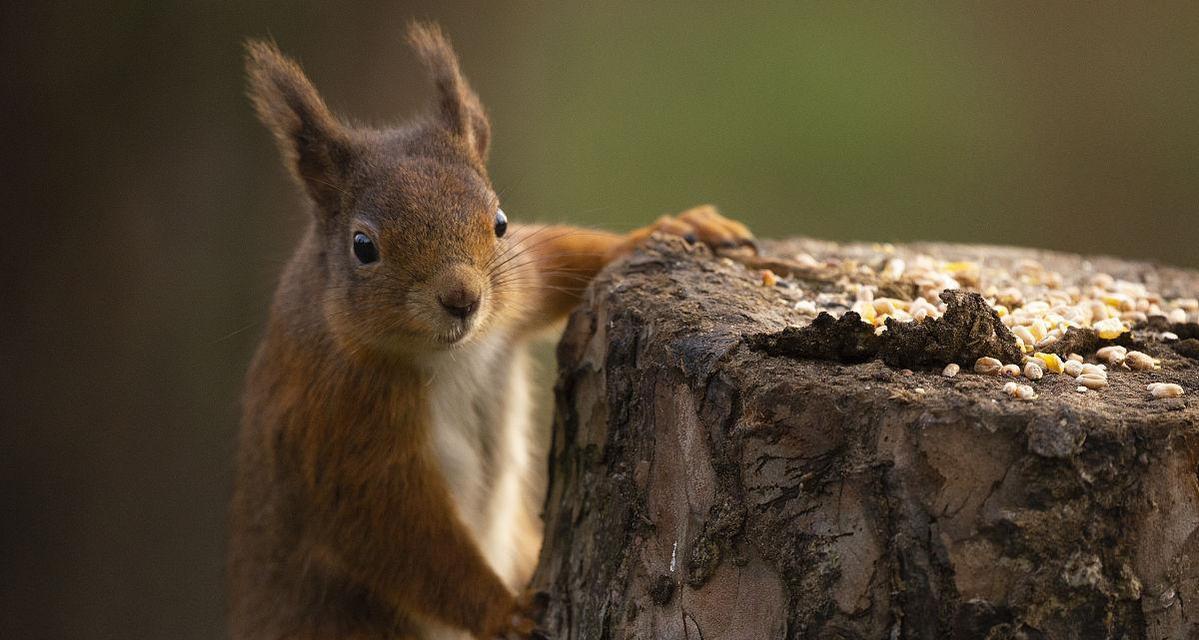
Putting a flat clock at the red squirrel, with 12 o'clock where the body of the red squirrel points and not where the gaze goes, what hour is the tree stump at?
The tree stump is roughly at 12 o'clock from the red squirrel.

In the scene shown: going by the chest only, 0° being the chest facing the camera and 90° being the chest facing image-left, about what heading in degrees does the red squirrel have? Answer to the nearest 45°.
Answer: approximately 315°
